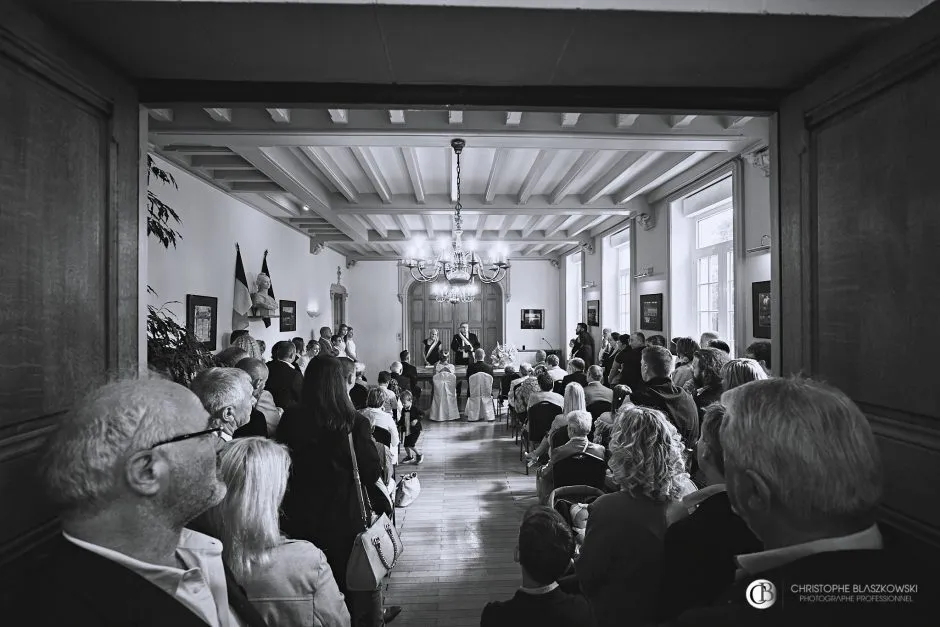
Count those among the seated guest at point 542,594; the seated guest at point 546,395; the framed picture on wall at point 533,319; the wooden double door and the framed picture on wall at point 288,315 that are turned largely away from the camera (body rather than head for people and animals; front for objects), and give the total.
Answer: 2

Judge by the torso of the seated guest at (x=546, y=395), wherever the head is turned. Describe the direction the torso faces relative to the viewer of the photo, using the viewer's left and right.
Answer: facing away from the viewer

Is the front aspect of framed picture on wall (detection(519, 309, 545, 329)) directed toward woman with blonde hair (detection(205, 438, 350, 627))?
yes

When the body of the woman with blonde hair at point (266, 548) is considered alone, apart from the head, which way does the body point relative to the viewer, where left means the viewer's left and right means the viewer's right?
facing away from the viewer and to the right of the viewer

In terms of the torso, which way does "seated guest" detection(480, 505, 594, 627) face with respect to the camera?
away from the camera
